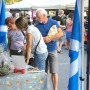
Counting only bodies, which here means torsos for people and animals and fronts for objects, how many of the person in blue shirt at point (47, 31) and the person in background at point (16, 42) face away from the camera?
0

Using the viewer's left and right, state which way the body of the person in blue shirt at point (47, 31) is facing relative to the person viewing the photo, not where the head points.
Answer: facing the viewer and to the left of the viewer

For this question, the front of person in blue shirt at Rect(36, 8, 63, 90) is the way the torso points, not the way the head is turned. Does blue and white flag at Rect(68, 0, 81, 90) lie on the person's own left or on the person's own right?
on the person's own left

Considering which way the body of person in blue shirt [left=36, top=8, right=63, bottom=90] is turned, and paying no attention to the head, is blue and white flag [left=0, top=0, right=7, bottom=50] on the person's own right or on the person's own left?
on the person's own right

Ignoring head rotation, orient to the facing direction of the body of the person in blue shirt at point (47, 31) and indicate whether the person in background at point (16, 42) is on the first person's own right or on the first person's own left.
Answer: on the first person's own right
